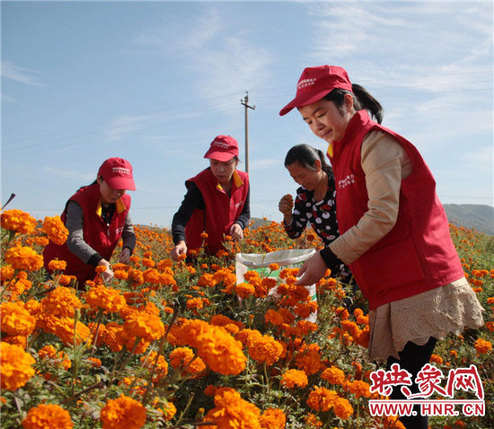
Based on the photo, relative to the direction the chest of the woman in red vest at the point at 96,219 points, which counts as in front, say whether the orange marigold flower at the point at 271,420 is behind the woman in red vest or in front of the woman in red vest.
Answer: in front

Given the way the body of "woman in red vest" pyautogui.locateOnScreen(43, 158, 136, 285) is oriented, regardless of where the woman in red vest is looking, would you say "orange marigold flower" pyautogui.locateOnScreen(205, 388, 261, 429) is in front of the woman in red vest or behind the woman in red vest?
in front

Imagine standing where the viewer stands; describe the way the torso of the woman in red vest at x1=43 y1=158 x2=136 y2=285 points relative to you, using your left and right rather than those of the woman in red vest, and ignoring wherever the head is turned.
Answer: facing the viewer and to the right of the viewer

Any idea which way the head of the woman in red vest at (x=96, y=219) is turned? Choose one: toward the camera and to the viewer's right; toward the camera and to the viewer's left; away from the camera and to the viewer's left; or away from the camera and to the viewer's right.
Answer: toward the camera and to the viewer's right

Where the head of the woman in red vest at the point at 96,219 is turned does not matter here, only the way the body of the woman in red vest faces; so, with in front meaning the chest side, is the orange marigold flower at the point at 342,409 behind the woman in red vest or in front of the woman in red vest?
in front

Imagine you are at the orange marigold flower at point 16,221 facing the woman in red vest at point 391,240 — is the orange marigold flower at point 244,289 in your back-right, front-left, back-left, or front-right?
front-left

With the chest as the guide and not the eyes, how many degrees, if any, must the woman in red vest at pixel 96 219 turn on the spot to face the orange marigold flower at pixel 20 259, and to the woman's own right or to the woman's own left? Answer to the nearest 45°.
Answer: approximately 45° to the woman's own right

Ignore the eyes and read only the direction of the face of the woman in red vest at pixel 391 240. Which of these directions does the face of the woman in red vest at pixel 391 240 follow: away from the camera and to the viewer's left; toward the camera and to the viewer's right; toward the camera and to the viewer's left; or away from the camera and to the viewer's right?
toward the camera and to the viewer's left

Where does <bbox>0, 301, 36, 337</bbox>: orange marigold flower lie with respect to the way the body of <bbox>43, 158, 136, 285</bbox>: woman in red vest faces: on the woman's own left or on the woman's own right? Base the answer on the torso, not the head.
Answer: on the woman's own right

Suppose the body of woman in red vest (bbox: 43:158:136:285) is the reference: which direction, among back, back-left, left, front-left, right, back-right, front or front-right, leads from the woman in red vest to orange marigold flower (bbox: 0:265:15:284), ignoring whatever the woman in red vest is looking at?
front-right
